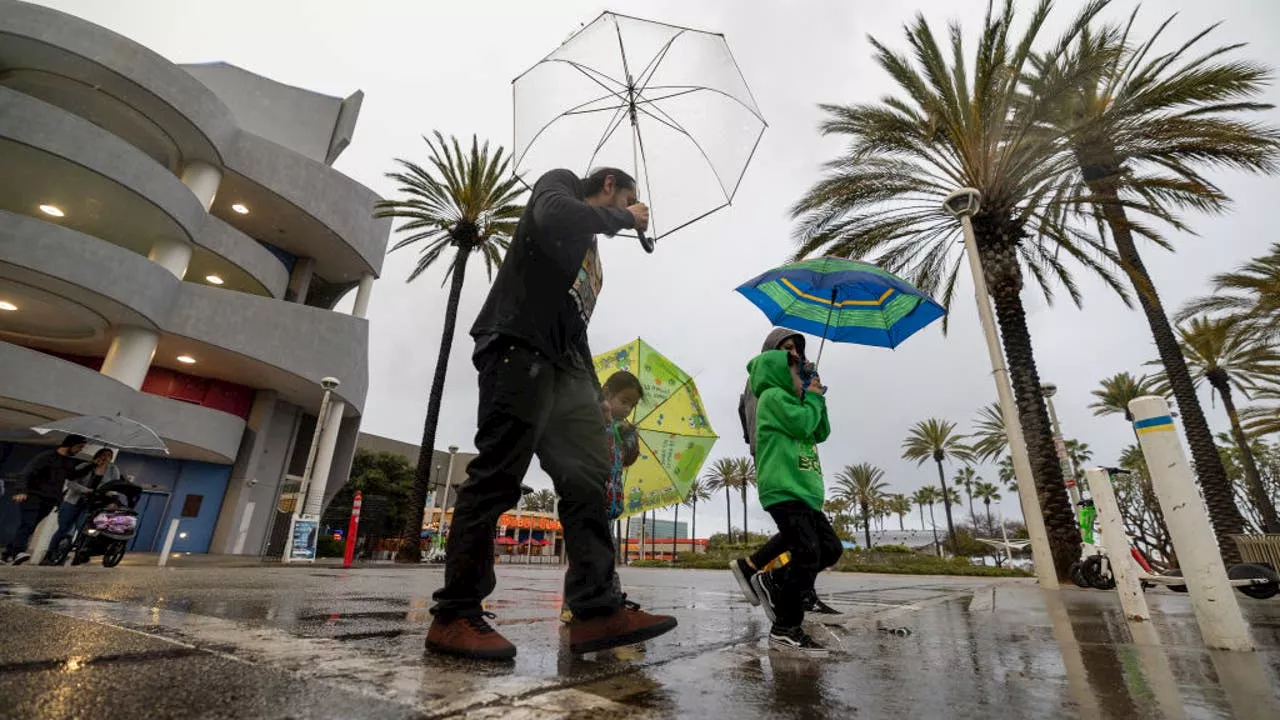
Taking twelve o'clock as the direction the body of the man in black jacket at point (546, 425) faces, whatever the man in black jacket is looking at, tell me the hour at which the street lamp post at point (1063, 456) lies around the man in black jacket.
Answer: The street lamp post is roughly at 11 o'clock from the man in black jacket.

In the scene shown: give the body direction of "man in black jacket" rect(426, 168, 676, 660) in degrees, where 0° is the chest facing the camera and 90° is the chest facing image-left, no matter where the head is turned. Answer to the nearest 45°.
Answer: approximately 270°

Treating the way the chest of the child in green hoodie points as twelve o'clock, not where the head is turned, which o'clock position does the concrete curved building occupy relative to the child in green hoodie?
The concrete curved building is roughly at 7 o'clock from the child in green hoodie.

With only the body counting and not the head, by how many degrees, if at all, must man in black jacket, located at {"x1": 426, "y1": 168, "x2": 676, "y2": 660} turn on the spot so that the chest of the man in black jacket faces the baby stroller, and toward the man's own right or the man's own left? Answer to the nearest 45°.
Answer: approximately 135° to the man's own left

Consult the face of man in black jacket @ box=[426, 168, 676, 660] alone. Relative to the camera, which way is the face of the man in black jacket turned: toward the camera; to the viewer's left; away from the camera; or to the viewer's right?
to the viewer's right

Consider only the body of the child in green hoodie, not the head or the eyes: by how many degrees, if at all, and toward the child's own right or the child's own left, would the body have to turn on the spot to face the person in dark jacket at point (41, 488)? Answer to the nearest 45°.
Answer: approximately 180°

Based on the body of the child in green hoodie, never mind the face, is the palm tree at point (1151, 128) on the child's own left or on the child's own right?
on the child's own left

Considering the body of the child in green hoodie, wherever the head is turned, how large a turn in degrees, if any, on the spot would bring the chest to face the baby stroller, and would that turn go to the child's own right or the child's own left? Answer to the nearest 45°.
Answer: approximately 180°

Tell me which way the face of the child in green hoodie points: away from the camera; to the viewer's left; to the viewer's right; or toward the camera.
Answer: to the viewer's right

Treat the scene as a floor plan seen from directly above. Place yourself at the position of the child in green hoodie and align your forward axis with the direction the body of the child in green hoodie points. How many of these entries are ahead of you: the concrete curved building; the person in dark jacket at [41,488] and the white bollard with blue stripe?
1

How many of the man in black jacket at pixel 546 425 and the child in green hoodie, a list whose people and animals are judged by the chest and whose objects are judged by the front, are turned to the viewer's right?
2

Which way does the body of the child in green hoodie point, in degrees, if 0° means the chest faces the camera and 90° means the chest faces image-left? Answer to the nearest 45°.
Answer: approximately 270°

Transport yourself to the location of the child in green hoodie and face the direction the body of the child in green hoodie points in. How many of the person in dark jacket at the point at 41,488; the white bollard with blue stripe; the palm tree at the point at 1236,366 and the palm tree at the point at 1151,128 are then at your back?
1

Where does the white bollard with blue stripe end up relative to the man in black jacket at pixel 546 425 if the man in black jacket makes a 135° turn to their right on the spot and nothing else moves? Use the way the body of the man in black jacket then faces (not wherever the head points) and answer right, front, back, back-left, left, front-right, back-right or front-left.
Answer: back-left
